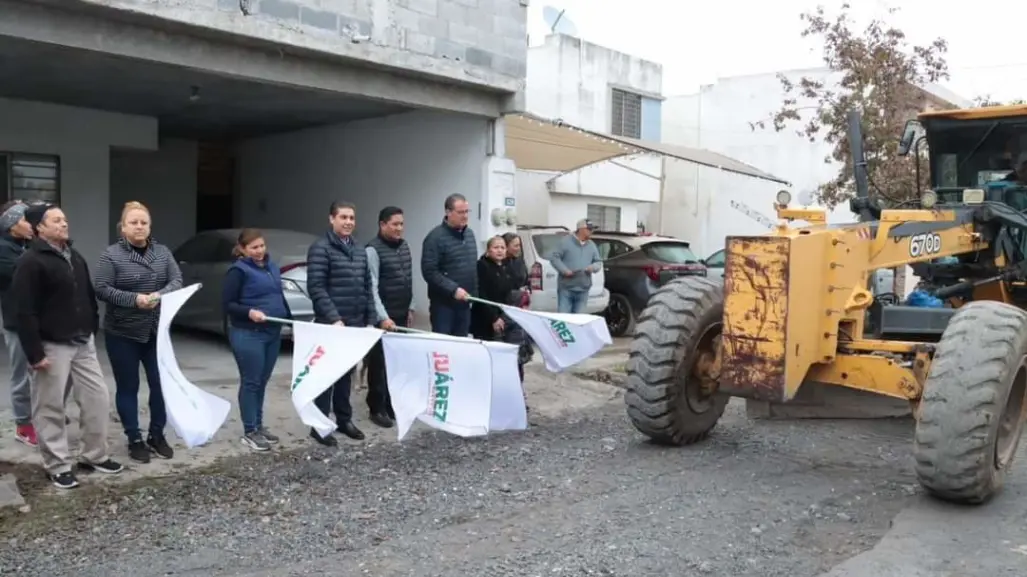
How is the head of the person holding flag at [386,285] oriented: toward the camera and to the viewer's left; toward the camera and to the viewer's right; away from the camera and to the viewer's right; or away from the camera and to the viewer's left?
toward the camera and to the viewer's right

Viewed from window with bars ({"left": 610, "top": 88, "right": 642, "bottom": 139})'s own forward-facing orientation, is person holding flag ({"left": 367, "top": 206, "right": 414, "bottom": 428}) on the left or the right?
on its right

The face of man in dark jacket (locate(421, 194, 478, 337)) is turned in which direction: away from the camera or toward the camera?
toward the camera

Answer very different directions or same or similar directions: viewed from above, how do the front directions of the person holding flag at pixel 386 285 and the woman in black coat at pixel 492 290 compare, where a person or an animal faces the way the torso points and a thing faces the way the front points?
same or similar directions

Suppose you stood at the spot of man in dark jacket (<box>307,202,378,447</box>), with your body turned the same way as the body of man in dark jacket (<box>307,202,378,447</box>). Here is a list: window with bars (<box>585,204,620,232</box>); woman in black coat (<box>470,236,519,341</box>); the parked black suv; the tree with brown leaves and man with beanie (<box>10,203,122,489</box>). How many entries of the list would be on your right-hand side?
1

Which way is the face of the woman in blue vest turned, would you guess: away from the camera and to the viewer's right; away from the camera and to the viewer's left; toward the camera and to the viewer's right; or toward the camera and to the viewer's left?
toward the camera and to the viewer's right

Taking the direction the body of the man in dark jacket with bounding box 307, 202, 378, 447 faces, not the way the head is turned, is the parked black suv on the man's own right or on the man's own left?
on the man's own left

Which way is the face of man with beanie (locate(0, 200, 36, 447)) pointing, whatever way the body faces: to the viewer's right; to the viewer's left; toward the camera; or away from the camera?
to the viewer's right

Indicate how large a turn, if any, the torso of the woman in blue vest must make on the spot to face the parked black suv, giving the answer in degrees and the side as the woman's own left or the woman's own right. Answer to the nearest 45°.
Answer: approximately 90° to the woman's own left

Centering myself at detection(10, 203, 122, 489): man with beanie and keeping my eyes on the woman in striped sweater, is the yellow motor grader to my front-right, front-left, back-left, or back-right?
front-right

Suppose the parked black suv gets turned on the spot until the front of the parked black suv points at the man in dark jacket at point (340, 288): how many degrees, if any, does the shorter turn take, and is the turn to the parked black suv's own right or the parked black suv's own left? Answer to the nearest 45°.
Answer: approximately 135° to the parked black suv's own left

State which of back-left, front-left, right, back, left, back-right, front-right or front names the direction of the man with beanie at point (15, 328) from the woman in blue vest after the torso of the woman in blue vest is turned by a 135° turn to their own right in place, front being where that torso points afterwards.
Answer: front

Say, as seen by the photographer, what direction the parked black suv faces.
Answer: facing away from the viewer and to the left of the viewer

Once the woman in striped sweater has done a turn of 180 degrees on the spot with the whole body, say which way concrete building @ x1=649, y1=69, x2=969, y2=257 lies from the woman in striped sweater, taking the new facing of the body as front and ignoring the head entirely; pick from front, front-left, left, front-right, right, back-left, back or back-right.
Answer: right

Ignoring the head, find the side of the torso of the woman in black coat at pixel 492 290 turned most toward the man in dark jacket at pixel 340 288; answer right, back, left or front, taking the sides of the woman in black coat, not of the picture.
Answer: right

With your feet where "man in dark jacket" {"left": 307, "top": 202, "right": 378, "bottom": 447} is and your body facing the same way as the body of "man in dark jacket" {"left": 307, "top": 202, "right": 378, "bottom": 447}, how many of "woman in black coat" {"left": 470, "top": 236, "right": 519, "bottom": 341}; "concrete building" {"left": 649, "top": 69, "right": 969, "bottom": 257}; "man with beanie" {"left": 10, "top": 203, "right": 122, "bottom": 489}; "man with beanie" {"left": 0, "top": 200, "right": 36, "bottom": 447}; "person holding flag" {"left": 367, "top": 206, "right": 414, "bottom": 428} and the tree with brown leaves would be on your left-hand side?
4

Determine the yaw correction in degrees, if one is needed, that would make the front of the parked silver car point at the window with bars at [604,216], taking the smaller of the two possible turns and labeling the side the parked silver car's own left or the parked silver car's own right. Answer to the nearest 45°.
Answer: approximately 90° to the parked silver car's own left
